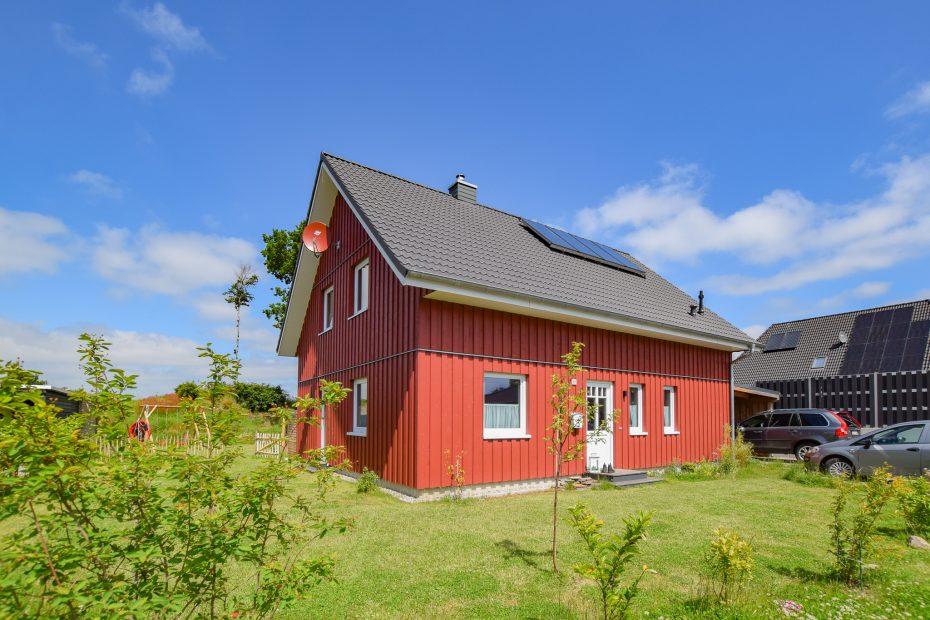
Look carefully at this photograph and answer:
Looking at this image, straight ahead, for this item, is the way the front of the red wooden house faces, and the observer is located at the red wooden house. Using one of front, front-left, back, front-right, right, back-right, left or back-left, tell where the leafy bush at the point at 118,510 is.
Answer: front-right

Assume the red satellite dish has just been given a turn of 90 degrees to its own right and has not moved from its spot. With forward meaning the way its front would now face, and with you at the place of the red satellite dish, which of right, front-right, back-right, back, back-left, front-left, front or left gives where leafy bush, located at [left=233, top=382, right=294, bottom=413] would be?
front-right

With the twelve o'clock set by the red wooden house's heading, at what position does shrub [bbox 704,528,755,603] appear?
The shrub is roughly at 1 o'clock from the red wooden house.

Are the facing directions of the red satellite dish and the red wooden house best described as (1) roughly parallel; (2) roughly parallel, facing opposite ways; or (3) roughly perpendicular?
roughly perpendicular

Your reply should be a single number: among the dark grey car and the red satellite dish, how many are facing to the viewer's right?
0

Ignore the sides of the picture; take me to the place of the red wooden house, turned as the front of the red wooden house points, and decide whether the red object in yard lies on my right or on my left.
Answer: on my right

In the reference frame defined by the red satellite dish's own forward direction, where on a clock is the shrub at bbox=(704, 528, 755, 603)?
The shrub is roughly at 10 o'clock from the red satellite dish.

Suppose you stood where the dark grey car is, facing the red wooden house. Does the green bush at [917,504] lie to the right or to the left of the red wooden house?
left

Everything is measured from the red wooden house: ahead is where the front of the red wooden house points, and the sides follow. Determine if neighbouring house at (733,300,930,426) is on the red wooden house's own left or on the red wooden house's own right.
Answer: on the red wooden house's own left

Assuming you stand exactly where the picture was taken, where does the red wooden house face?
facing the viewer and to the right of the viewer

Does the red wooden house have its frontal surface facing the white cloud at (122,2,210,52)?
no

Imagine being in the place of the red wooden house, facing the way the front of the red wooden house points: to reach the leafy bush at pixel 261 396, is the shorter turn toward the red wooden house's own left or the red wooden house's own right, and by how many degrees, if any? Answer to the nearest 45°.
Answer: approximately 180°

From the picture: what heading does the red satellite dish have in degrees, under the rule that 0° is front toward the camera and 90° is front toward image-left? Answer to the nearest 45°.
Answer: approximately 45°
